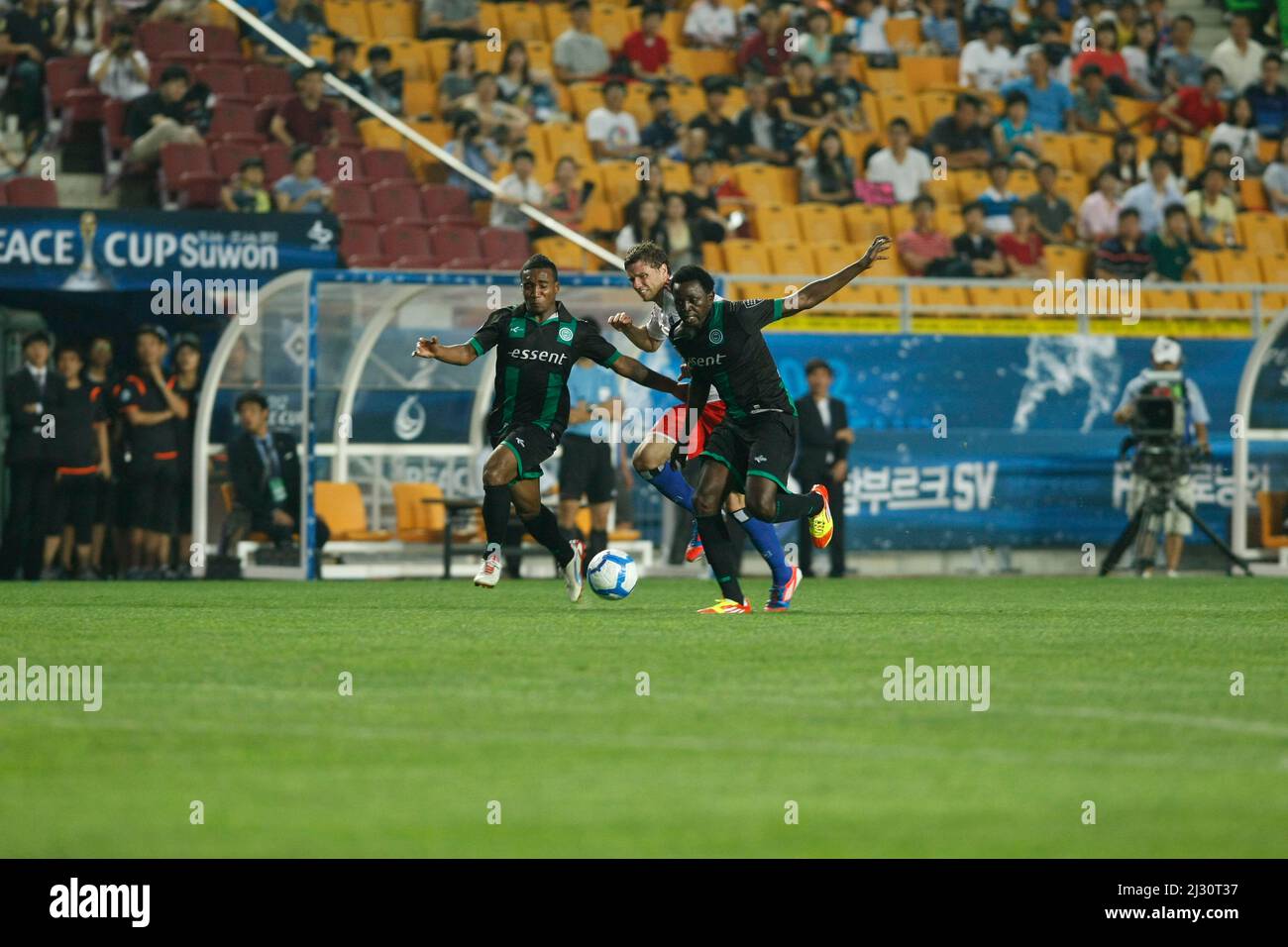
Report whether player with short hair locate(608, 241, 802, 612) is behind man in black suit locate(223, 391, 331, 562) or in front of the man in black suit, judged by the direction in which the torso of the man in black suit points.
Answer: in front

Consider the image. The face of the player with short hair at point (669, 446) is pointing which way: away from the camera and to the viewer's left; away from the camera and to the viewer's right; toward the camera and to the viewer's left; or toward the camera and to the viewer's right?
toward the camera and to the viewer's left

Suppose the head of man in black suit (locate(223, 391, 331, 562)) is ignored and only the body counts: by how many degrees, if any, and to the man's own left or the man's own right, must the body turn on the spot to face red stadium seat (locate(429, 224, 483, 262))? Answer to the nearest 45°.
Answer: approximately 135° to the man's own left

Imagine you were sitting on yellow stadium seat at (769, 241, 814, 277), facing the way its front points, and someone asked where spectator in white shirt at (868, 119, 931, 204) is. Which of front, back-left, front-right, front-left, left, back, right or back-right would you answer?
back-left

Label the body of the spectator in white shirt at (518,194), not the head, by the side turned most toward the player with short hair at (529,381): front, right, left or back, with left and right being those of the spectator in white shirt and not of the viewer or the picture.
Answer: front

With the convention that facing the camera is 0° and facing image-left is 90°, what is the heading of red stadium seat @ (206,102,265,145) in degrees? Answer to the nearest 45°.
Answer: approximately 0°
